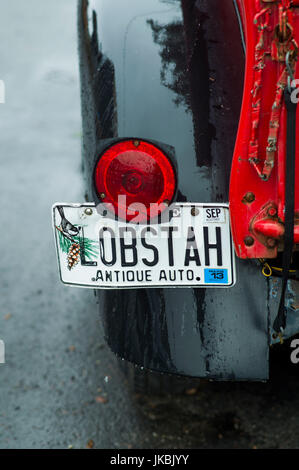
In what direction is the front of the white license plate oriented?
toward the camera
